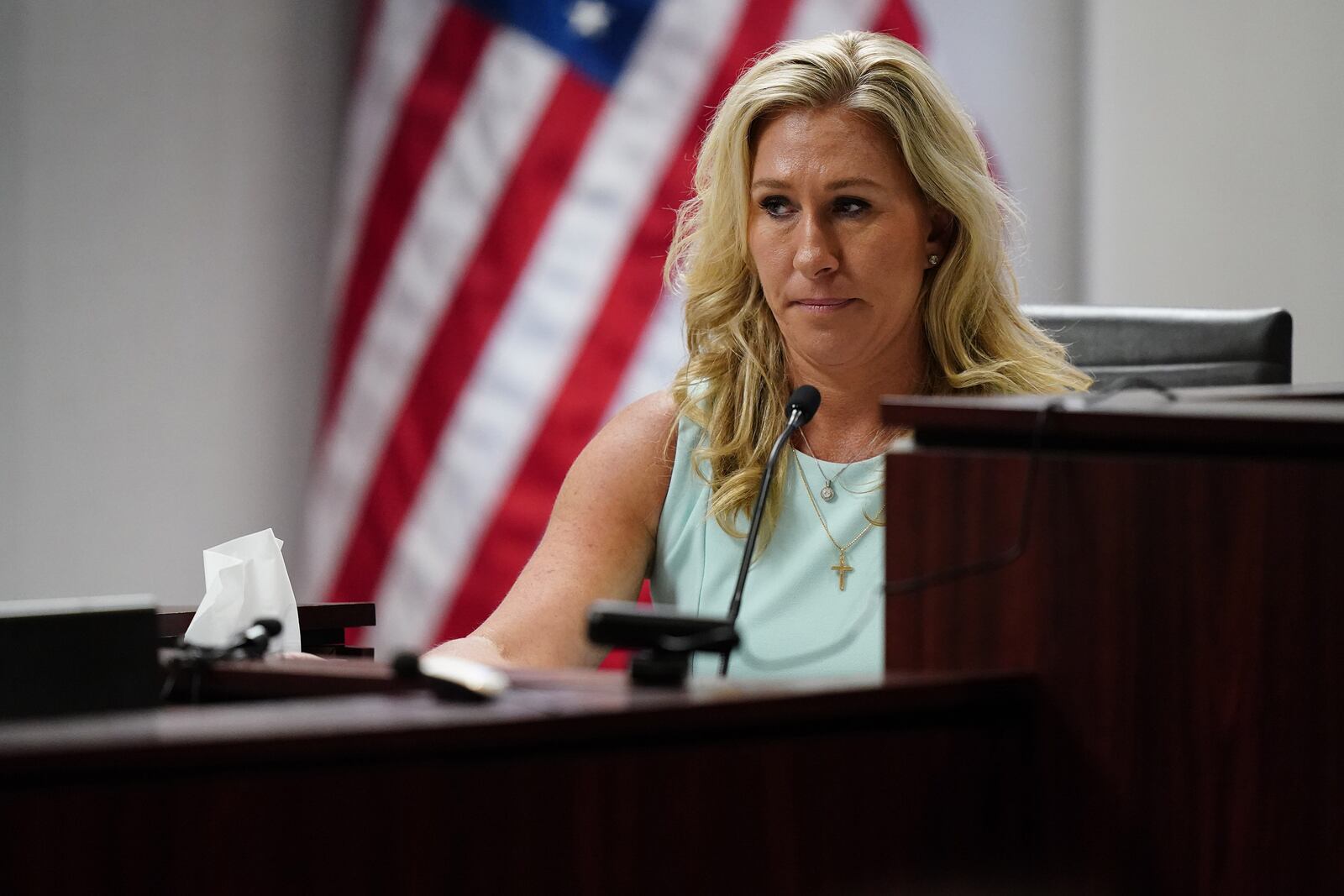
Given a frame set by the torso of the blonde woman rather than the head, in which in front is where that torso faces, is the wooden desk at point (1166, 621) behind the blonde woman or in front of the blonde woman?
in front

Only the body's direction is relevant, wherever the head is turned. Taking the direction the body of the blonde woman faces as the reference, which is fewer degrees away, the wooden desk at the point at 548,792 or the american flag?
the wooden desk

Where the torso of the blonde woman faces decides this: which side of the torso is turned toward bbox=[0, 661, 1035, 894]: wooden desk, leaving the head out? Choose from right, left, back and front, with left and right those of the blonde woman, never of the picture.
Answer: front

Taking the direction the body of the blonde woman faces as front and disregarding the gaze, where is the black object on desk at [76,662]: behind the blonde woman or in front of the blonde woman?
in front

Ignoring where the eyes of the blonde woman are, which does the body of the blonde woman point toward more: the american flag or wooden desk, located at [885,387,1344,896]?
the wooden desk

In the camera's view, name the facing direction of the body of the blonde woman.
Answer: toward the camera

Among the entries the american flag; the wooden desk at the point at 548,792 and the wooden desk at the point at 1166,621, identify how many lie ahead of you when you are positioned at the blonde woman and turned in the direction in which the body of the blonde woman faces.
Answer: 2

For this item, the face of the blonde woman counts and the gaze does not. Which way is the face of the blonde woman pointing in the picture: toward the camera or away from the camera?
toward the camera

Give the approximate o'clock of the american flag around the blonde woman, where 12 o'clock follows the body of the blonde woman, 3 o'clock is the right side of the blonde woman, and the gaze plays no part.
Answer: The american flag is roughly at 5 o'clock from the blonde woman.
